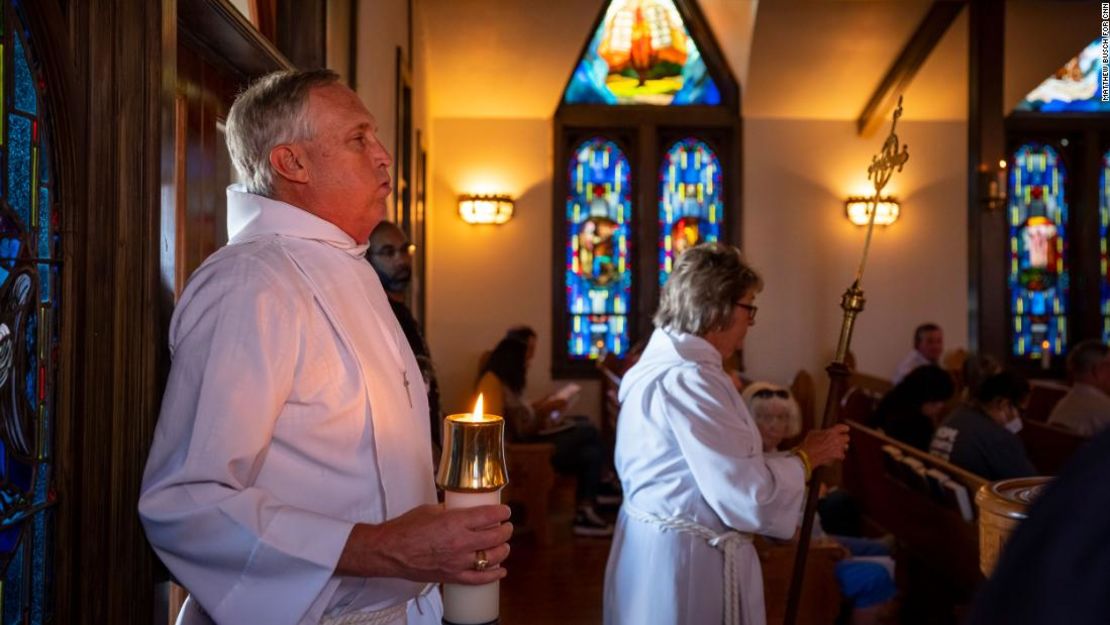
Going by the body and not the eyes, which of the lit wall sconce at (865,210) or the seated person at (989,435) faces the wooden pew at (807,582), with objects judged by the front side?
the lit wall sconce

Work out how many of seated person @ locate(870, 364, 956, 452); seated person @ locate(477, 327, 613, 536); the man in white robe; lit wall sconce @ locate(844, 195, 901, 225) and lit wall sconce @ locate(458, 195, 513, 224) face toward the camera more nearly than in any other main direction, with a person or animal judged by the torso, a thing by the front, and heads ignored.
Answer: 2

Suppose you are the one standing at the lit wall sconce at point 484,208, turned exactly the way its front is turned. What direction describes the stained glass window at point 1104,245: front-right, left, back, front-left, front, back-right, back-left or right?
left

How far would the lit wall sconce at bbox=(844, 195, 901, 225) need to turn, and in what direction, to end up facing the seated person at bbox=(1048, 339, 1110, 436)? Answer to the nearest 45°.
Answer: approximately 45° to its left

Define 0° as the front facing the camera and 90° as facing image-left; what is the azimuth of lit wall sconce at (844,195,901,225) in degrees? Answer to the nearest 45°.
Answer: approximately 0°

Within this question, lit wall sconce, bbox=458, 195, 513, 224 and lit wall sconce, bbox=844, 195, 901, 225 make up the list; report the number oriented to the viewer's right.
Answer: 0

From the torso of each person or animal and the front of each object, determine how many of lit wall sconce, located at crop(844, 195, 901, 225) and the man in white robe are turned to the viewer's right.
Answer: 1

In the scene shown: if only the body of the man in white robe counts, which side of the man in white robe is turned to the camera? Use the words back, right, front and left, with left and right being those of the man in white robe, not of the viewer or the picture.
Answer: right

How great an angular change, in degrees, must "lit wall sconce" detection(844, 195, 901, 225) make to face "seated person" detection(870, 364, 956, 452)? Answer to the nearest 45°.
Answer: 0° — it already faces them

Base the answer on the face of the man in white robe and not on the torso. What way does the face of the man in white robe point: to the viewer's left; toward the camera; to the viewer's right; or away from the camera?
to the viewer's right

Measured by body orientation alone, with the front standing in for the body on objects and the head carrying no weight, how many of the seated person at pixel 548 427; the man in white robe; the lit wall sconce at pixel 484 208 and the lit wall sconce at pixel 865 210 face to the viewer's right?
2
